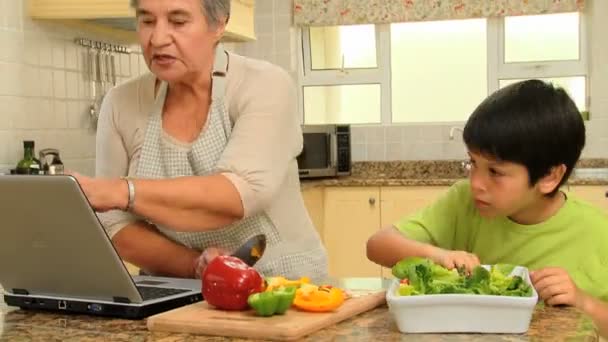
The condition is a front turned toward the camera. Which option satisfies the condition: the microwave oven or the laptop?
the microwave oven

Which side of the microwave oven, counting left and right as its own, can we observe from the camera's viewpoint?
front

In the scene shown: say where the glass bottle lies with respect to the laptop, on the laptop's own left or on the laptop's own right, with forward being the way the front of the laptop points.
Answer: on the laptop's own left

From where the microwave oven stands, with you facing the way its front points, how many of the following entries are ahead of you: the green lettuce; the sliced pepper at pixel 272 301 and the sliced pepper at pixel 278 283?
3

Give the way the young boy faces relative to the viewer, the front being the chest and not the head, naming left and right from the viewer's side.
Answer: facing the viewer and to the left of the viewer

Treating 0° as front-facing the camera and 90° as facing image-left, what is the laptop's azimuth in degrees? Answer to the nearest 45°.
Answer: approximately 225°

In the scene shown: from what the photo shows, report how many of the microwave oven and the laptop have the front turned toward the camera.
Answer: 1

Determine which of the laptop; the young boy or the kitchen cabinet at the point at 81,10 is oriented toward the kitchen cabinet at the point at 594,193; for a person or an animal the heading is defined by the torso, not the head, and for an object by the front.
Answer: the laptop

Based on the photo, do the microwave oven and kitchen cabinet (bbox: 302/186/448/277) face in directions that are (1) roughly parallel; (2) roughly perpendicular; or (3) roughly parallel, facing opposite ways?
roughly parallel

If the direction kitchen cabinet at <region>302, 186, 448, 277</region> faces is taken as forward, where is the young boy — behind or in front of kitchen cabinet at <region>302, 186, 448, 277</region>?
in front

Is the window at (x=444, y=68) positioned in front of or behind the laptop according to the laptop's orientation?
in front

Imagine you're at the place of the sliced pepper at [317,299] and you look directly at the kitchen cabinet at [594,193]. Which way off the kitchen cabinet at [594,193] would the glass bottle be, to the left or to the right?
left

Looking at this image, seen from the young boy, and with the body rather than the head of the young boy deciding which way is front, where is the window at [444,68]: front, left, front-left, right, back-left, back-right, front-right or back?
back-right

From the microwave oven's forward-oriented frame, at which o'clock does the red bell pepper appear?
The red bell pepper is roughly at 12 o'clock from the microwave oven.

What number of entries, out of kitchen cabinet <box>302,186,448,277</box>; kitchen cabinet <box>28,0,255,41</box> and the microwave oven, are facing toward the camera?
3

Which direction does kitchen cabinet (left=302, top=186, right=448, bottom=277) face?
toward the camera

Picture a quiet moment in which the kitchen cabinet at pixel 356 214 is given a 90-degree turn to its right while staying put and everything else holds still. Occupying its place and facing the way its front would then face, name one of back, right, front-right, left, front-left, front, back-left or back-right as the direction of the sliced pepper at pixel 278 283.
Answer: left

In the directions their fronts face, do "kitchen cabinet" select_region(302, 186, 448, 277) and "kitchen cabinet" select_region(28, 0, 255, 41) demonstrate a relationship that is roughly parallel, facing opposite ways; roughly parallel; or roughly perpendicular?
roughly parallel
